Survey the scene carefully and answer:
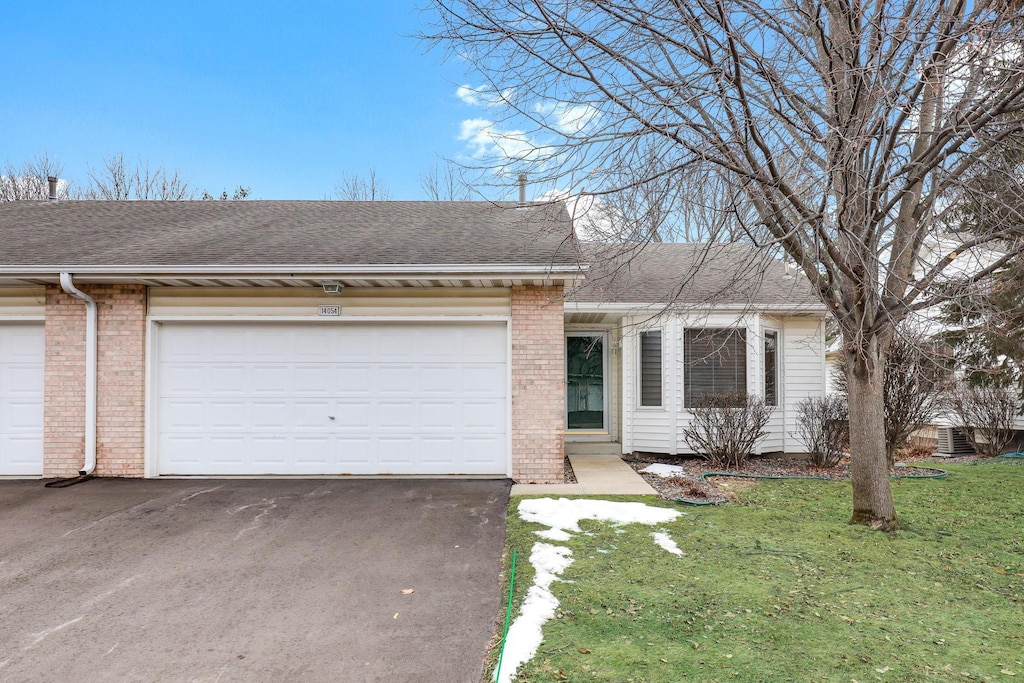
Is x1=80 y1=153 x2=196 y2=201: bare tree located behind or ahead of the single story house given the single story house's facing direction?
behind

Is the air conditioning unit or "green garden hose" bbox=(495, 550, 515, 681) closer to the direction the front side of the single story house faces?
the green garden hose

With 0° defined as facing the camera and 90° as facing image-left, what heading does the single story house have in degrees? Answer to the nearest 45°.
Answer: approximately 0°

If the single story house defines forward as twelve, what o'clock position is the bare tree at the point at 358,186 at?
The bare tree is roughly at 6 o'clock from the single story house.

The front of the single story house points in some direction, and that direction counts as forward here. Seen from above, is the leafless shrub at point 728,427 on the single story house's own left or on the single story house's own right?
on the single story house's own left

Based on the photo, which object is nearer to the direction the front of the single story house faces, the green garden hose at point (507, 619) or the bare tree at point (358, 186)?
the green garden hose

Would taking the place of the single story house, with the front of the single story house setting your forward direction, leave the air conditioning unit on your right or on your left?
on your left

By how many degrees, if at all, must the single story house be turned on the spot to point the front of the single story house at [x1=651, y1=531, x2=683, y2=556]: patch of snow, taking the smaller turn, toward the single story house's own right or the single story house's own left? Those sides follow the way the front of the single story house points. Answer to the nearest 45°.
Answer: approximately 45° to the single story house's own left
